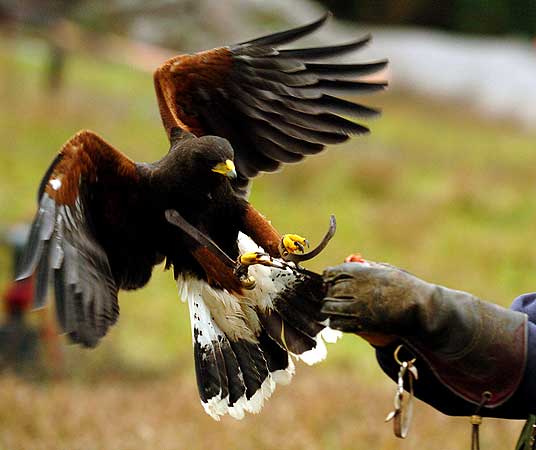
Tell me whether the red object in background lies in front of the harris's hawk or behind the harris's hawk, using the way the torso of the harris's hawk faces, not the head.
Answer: behind

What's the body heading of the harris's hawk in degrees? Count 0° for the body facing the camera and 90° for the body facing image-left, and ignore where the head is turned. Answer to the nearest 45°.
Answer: approximately 315°
